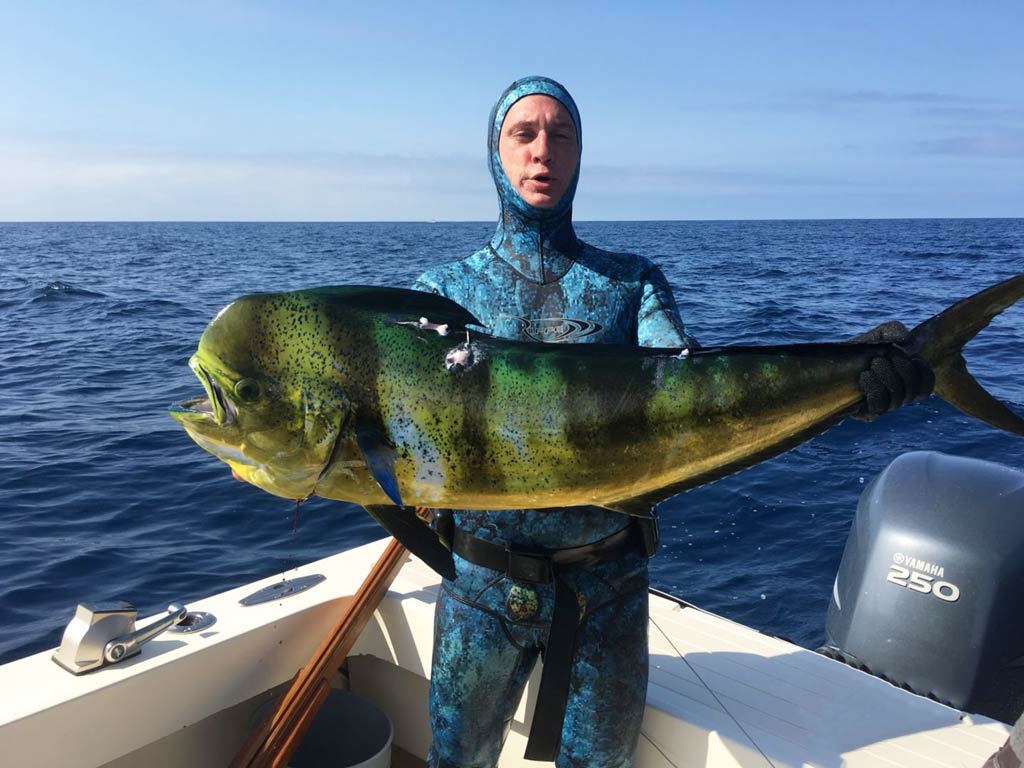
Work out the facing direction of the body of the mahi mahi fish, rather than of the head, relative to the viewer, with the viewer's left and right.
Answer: facing to the left of the viewer

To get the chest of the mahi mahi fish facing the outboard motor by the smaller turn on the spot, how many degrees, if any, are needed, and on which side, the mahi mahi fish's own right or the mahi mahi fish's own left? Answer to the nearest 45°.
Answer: approximately 135° to the mahi mahi fish's own right

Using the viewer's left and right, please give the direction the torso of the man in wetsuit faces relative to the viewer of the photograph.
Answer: facing the viewer
